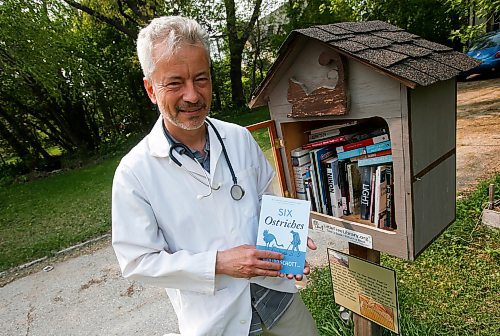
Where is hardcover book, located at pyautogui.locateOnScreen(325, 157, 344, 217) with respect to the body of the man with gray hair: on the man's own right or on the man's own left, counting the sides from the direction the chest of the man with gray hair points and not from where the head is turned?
on the man's own left
